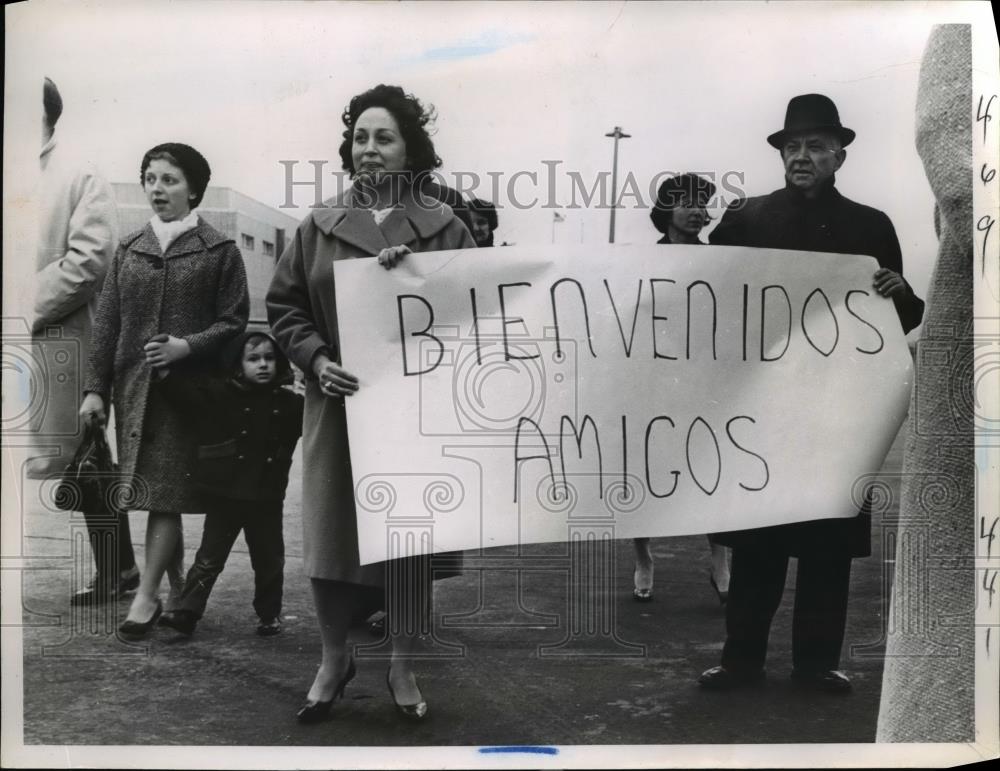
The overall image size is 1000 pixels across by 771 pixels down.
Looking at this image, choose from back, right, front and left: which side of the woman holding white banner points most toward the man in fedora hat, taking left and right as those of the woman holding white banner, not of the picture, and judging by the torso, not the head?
left

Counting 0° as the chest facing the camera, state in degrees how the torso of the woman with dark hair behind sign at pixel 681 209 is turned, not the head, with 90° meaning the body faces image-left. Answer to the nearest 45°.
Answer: approximately 0°

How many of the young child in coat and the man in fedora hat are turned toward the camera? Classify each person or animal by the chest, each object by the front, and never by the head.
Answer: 2

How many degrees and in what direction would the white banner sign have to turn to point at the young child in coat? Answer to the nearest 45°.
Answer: approximately 90° to its right

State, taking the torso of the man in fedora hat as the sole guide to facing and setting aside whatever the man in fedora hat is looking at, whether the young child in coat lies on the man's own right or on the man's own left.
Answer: on the man's own right
